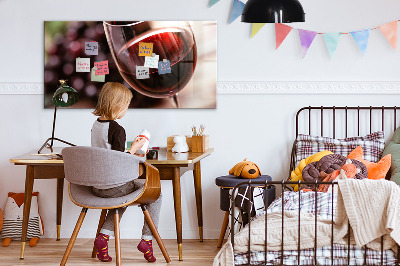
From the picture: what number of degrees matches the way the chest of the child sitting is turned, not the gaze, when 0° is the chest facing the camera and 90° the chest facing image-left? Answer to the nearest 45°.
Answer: approximately 225°

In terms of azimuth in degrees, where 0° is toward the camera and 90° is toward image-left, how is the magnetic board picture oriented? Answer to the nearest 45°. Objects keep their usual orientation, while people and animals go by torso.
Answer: approximately 0°

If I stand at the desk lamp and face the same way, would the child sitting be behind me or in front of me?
in front

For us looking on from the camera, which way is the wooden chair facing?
facing away from the viewer and to the right of the viewer

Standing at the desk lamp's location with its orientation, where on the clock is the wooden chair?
The wooden chair is roughly at 11 o'clock from the desk lamp.

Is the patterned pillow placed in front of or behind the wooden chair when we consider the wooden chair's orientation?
in front

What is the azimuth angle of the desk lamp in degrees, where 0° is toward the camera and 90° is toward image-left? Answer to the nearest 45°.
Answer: approximately 315°
